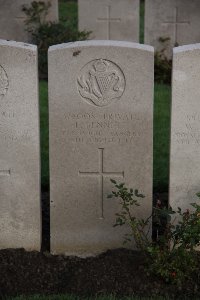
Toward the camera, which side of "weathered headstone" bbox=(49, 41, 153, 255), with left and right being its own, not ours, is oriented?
front

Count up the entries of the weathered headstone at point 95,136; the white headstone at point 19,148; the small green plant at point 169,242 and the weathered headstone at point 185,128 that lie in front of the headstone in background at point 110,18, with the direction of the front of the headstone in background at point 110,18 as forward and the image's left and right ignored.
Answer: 4

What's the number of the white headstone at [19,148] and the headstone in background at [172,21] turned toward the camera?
2

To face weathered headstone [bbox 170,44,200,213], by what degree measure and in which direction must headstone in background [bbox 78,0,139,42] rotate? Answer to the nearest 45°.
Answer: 0° — it already faces it

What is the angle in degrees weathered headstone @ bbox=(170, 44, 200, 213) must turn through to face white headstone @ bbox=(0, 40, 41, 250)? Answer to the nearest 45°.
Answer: approximately 90° to its right

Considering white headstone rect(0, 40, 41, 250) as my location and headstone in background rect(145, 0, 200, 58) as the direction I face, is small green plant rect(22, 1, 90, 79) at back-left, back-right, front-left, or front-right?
front-left

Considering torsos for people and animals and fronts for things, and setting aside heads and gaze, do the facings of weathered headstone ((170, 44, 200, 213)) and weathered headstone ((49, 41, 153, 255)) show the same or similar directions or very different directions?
same or similar directions

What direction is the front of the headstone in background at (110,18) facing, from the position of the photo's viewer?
facing the viewer

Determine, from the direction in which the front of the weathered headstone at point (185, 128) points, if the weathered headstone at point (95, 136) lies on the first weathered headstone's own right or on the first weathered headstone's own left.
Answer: on the first weathered headstone's own right

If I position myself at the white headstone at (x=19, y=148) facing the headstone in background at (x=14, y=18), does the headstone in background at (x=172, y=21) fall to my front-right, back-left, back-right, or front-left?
front-right

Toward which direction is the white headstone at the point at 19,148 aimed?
toward the camera

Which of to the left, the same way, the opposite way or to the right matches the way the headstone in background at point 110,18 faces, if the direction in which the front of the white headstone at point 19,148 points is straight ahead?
the same way

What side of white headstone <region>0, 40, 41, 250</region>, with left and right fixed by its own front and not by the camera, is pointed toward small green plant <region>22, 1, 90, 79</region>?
back

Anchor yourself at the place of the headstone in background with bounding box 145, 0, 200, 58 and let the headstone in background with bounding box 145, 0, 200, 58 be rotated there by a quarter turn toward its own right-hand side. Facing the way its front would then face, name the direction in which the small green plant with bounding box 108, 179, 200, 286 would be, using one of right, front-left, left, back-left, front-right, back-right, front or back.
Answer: left

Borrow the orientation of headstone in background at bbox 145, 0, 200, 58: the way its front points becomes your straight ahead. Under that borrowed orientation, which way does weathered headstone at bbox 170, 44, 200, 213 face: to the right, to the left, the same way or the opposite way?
the same way

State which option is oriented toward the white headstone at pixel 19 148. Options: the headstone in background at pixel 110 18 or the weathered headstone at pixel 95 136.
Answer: the headstone in background

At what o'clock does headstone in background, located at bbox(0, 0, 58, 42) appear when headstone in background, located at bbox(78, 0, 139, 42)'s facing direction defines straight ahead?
headstone in background, located at bbox(0, 0, 58, 42) is roughly at 3 o'clock from headstone in background, located at bbox(78, 0, 139, 42).

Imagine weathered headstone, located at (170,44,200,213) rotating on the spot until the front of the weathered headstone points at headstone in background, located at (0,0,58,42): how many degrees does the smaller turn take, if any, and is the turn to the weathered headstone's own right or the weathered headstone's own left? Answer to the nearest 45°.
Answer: approximately 135° to the weathered headstone's own right

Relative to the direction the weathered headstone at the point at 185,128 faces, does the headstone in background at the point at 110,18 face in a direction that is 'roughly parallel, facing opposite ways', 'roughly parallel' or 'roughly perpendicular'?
roughly parallel
